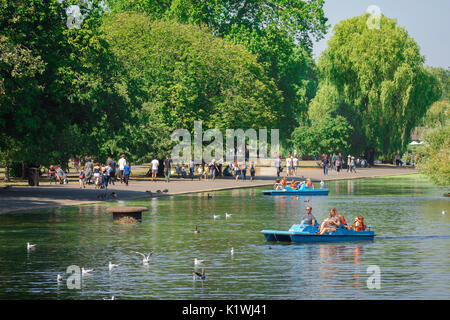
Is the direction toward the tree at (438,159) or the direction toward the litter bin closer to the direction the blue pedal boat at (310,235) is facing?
the litter bin

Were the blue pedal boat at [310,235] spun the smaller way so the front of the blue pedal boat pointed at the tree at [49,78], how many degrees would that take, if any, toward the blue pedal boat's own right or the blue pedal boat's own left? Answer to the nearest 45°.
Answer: approximately 45° to the blue pedal boat's own right

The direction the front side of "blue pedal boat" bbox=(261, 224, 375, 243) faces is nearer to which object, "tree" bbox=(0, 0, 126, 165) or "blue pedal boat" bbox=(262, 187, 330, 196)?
the tree

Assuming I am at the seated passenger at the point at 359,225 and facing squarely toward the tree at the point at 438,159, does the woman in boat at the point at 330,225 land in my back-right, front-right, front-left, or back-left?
back-left

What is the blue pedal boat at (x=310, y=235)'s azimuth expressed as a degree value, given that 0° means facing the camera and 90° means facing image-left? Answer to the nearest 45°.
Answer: approximately 90°

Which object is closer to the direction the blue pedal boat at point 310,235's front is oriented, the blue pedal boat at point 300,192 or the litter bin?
the litter bin

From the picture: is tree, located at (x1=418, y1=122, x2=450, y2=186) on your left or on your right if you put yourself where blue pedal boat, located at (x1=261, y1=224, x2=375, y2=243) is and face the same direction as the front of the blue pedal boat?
on your right

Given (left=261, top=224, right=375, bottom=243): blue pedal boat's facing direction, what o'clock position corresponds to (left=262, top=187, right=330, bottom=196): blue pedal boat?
(left=262, top=187, right=330, bottom=196): blue pedal boat is roughly at 3 o'clock from (left=261, top=224, right=375, bottom=243): blue pedal boat.
